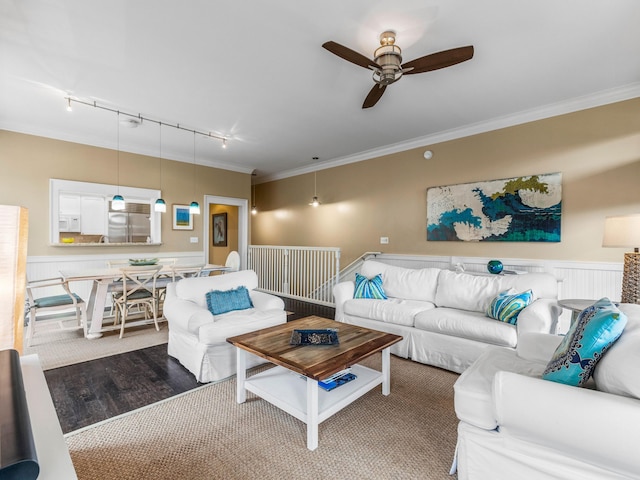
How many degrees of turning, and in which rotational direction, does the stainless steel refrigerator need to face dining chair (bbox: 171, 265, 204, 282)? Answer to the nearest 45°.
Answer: approximately 45° to its left

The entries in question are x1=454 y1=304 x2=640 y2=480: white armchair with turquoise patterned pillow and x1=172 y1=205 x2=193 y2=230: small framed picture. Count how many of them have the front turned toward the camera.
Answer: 1

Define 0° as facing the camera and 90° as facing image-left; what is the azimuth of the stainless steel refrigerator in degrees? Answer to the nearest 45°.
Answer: approximately 0°

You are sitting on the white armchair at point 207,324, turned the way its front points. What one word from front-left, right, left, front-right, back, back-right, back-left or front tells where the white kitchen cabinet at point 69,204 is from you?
back

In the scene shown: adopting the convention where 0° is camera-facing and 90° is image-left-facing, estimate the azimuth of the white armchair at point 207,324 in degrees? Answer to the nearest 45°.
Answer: approximately 315°

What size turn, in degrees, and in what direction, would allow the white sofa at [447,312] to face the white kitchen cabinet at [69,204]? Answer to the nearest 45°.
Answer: approximately 45° to its right

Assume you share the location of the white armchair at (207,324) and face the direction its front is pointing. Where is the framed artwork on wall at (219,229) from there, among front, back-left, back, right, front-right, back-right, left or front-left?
back-left

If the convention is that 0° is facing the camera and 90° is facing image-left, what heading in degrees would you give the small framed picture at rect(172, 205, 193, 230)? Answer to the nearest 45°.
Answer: approximately 0°

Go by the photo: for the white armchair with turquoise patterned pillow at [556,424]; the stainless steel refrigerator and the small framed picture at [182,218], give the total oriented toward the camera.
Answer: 2

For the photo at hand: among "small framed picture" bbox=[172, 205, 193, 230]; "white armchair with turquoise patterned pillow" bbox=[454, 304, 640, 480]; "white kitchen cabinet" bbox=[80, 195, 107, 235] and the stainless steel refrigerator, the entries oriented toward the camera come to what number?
3

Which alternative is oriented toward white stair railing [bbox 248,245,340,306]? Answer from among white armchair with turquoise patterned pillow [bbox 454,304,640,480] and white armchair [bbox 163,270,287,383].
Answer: the white armchair with turquoise patterned pillow

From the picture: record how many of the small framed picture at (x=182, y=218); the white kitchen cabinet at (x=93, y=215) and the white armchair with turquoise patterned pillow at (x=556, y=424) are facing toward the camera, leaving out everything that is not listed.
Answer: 2
